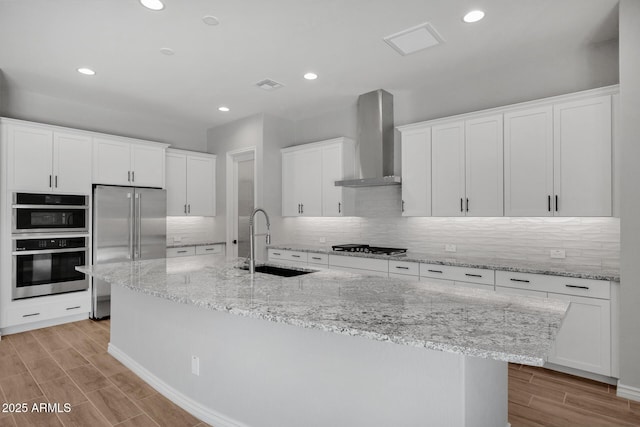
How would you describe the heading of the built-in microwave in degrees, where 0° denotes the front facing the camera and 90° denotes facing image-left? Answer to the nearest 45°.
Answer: approximately 0°

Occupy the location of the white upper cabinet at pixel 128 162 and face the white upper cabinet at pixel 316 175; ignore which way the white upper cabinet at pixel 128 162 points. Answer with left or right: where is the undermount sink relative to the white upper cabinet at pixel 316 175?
right

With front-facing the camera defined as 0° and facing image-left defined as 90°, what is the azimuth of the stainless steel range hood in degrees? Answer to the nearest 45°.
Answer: approximately 45°

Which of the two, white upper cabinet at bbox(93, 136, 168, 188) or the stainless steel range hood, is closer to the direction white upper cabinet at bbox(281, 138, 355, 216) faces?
the white upper cabinet

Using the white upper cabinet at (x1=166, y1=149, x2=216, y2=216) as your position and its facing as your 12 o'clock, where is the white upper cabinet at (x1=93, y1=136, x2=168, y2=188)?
the white upper cabinet at (x1=93, y1=136, x2=168, y2=188) is roughly at 3 o'clock from the white upper cabinet at (x1=166, y1=149, x2=216, y2=216).

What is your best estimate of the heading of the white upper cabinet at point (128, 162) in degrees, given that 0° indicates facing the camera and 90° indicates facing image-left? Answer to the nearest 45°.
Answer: approximately 315°

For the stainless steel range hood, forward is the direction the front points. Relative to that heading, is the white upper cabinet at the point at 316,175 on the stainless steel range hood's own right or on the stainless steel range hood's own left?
on the stainless steel range hood's own right

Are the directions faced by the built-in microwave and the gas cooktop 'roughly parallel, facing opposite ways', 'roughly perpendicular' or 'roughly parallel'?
roughly perpendicular
